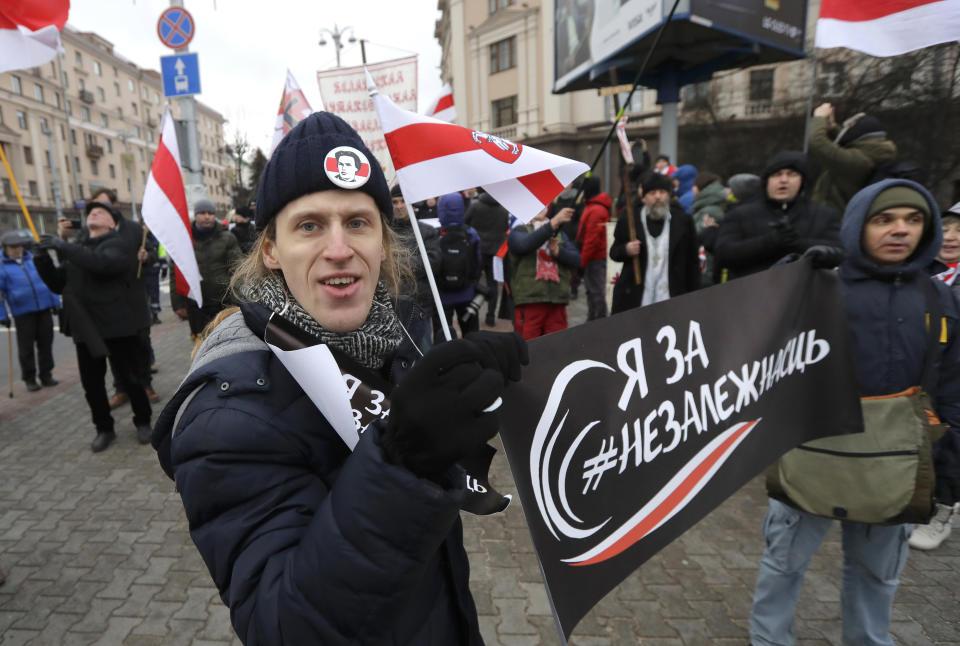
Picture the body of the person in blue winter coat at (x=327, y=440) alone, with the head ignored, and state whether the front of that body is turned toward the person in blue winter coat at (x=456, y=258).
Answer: no

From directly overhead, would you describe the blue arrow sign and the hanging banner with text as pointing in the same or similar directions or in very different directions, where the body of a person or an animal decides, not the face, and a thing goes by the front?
same or similar directions

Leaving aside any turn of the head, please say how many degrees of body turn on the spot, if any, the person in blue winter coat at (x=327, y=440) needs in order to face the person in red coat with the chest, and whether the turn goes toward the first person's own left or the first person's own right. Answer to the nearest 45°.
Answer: approximately 90° to the first person's own left

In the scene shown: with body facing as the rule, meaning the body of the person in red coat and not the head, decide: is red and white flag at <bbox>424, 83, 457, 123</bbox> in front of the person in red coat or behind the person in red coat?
in front

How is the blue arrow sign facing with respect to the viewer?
toward the camera

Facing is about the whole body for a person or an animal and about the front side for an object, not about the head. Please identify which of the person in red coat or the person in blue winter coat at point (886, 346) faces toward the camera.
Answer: the person in blue winter coat

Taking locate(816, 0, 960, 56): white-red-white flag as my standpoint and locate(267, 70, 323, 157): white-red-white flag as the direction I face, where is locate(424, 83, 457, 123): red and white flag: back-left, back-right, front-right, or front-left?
front-right

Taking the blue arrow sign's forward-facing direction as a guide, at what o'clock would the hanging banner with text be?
The hanging banner with text is roughly at 10 o'clock from the blue arrow sign.

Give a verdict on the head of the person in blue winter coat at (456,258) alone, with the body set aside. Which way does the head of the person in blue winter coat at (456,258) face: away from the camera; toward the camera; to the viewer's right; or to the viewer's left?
away from the camera

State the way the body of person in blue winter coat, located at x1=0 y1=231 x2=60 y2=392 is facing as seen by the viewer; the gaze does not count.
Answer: toward the camera

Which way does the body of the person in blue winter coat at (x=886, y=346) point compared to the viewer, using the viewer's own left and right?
facing the viewer

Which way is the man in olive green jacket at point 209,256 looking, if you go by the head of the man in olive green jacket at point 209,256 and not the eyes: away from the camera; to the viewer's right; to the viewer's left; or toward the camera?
toward the camera

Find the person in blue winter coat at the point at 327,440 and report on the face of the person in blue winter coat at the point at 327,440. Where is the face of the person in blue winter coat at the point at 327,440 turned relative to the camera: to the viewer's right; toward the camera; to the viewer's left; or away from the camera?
toward the camera
